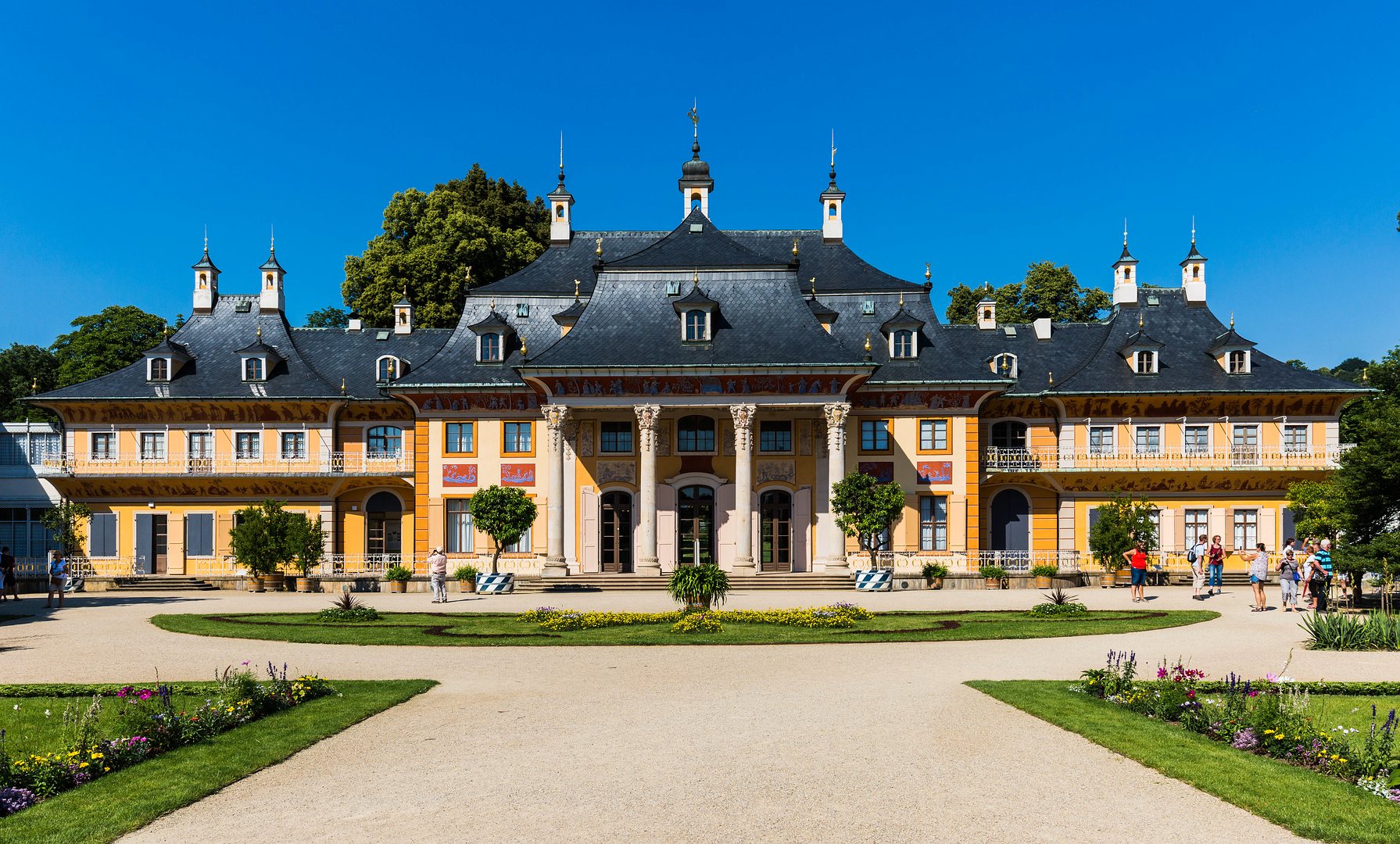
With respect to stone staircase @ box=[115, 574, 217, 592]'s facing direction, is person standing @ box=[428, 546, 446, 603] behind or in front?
in front

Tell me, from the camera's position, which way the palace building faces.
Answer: facing the viewer

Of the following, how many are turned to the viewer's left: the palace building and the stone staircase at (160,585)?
0

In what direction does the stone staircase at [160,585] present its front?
toward the camera

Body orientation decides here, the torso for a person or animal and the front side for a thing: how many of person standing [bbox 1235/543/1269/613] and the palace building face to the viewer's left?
1

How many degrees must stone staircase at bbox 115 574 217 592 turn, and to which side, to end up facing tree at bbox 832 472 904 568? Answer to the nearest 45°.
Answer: approximately 45° to its left

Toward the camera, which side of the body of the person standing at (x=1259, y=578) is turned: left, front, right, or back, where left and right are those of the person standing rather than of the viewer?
left

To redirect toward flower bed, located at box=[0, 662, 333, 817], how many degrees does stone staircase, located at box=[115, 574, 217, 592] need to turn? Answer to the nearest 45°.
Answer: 0° — it already faces it

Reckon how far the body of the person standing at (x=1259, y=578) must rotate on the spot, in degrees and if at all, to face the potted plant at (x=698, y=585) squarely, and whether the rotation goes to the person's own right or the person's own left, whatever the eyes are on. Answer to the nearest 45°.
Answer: approximately 45° to the person's own left

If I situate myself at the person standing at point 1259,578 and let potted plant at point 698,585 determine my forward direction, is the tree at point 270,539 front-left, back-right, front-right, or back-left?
front-right

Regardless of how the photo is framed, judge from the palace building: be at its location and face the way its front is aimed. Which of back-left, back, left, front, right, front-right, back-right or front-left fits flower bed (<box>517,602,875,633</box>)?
front

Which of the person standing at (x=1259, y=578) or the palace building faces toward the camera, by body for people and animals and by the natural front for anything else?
the palace building

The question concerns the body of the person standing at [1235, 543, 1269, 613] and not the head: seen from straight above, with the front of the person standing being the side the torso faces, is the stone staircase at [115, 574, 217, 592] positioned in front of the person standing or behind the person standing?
in front

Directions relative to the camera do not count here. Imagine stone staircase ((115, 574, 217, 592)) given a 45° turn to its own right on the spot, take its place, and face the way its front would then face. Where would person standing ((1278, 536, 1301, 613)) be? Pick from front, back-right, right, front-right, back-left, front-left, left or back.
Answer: left

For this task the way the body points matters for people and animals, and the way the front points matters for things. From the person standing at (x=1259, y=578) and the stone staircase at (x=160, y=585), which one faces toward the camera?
the stone staircase
